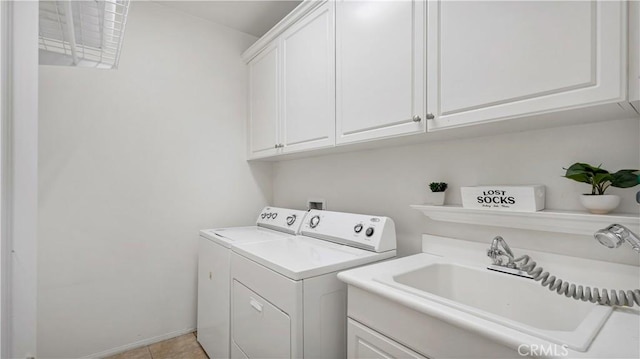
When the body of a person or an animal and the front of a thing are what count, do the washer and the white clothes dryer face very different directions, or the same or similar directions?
same or similar directions

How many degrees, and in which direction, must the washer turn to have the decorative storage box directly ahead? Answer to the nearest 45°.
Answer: approximately 90° to its left

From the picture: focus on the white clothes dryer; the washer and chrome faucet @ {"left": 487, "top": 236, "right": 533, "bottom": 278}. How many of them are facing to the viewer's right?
0

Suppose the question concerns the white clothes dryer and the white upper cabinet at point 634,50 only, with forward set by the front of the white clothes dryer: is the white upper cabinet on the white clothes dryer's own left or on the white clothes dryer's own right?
on the white clothes dryer's own left

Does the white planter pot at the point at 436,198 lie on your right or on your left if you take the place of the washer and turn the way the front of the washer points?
on your left

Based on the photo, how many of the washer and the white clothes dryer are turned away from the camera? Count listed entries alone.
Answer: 0

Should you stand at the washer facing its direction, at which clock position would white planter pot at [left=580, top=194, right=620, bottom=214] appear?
The white planter pot is roughly at 9 o'clock from the washer.

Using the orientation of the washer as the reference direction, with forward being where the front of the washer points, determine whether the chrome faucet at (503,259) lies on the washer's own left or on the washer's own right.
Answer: on the washer's own left

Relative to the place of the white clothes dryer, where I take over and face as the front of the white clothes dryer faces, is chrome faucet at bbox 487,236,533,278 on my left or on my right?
on my left

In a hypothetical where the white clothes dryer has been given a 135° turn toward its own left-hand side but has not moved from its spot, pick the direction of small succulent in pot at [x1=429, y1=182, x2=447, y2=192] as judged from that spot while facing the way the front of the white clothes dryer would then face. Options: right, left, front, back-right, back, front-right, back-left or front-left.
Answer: front

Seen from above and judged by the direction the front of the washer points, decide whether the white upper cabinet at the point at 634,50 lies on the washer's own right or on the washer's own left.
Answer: on the washer's own left

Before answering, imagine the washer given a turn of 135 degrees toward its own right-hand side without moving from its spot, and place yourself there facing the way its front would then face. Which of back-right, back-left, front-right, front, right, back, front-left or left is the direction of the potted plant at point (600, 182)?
back-right

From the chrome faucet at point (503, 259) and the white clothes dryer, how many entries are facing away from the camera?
0

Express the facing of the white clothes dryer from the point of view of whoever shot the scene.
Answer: facing the viewer and to the left of the viewer
